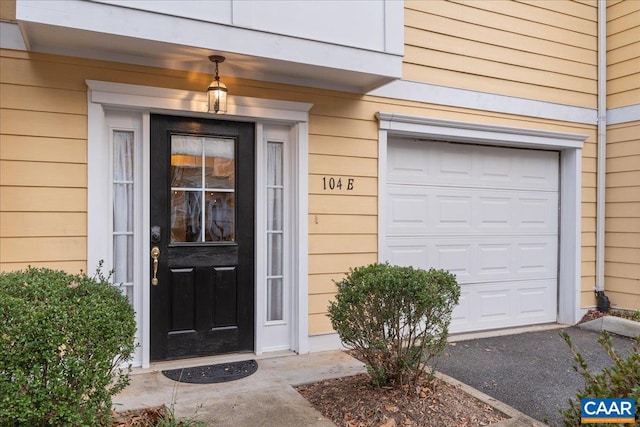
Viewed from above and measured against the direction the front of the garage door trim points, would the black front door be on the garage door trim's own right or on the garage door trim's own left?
on the garage door trim's own right

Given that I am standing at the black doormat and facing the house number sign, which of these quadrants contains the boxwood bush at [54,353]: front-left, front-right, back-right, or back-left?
back-right

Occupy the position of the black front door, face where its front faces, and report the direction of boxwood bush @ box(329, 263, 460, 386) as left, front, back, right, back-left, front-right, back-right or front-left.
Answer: front-left

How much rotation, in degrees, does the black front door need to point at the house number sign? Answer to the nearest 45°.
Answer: approximately 90° to its left

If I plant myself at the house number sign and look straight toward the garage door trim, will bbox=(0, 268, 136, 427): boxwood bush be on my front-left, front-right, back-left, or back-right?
back-right

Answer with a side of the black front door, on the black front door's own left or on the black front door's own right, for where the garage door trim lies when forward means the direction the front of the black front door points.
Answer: on the black front door's own left

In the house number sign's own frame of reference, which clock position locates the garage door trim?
The garage door trim is roughly at 8 o'clock from the house number sign.

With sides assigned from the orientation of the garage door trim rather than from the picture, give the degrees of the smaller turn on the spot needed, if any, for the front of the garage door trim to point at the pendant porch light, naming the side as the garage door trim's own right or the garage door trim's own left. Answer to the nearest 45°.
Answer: approximately 90° to the garage door trim's own right

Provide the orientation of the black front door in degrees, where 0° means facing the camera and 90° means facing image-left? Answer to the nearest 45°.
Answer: approximately 0°

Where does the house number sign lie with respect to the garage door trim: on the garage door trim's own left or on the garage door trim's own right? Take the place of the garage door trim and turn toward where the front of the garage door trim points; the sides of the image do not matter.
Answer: on the garage door trim's own right

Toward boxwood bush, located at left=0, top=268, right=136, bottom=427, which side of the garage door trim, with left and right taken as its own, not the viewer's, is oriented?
right

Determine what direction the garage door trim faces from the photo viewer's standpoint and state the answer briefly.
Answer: facing the viewer and to the right of the viewer

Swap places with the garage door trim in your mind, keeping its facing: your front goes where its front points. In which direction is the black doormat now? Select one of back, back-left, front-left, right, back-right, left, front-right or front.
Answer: right
